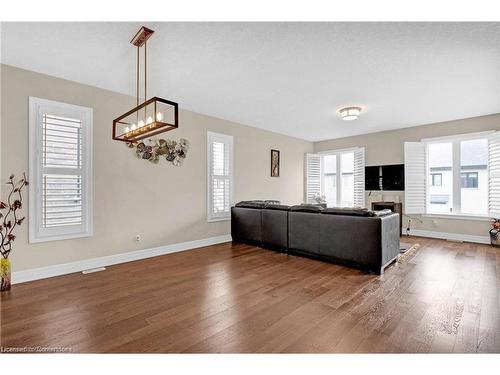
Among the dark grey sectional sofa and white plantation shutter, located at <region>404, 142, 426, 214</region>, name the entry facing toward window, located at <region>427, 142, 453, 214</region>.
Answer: the dark grey sectional sofa

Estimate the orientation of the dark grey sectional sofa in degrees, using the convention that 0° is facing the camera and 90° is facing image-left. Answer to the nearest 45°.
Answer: approximately 225°

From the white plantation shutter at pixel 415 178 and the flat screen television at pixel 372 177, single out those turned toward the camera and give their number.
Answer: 2

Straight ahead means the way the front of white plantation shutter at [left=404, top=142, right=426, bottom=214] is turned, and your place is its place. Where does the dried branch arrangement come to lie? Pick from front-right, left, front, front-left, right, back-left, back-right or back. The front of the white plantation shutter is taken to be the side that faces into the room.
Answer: front-right
